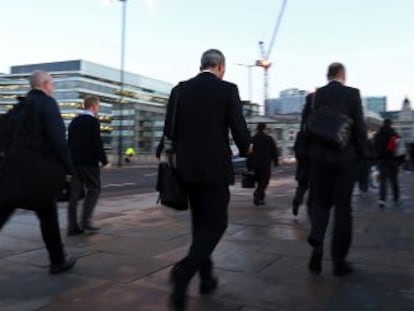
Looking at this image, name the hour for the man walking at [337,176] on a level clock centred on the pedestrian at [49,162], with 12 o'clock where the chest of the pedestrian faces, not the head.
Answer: The man walking is roughly at 2 o'clock from the pedestrian.

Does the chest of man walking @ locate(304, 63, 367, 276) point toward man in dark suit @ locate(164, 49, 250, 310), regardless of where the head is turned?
no

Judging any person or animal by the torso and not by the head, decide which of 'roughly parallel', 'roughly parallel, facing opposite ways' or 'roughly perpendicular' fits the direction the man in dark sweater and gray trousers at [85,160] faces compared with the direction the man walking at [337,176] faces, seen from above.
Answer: roughly parallel

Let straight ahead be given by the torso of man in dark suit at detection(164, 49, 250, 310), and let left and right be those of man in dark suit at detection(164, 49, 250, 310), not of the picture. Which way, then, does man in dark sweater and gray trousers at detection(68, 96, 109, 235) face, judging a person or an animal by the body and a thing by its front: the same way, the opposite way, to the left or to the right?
the same way

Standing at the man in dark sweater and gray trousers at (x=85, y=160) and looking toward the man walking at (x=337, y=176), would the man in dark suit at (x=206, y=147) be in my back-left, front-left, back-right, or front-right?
front-right

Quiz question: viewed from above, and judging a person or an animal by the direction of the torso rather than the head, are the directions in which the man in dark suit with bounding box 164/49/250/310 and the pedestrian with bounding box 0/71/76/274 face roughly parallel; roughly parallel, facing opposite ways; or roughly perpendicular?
roughly parallel

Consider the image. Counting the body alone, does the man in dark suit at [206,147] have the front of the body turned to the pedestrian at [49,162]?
no

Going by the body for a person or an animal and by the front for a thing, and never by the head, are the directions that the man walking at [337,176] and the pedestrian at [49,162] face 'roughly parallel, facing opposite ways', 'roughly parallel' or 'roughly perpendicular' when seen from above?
roughly parallel

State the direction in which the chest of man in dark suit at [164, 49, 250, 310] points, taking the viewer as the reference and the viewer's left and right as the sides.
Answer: facing away from the viewer and to the right of the viewer

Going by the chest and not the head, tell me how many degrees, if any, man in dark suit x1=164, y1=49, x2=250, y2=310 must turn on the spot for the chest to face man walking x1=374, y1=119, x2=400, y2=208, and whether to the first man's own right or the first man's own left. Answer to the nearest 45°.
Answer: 0° — they already face them

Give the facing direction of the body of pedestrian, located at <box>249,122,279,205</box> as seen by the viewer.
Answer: away from the camera

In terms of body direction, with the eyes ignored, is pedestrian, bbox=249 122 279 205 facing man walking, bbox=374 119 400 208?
no

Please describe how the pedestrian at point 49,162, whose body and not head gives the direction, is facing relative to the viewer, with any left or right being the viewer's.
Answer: facing away from the viewer and to the right of the viewer

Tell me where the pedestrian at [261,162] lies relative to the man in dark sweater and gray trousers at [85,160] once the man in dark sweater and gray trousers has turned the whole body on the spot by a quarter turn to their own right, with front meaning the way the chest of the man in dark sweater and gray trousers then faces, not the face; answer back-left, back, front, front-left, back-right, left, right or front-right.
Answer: left

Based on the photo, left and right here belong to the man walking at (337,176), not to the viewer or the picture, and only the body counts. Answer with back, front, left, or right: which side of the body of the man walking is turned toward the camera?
back

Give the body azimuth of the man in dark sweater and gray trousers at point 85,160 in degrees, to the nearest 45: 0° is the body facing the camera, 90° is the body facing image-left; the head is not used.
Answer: approximately 225°
